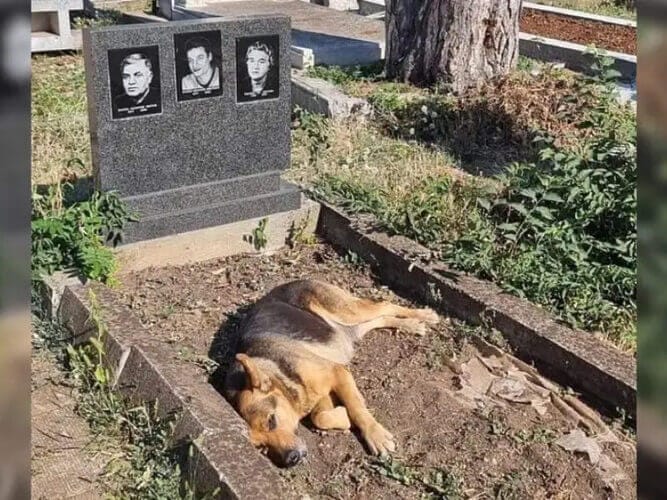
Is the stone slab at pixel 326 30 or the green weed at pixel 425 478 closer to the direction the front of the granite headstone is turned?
the green weed

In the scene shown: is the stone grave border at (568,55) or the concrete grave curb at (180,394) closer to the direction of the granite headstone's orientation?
the concrete grave curb

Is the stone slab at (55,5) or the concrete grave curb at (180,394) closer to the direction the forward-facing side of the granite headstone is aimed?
the concrete grave curb

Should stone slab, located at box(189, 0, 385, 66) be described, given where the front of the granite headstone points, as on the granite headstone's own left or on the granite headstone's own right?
on the granite headstone's own left

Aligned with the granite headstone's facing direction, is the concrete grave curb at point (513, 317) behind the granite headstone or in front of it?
in front

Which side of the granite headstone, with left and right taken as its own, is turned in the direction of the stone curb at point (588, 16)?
left

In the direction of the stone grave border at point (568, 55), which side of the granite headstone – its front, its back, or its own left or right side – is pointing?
left

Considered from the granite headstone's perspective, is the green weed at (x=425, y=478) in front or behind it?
in front

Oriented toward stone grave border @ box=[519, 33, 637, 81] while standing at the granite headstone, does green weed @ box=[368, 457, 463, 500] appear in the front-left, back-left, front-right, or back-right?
back-right

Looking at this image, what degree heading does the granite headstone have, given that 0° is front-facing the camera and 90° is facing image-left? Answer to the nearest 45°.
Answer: approximately 315°
